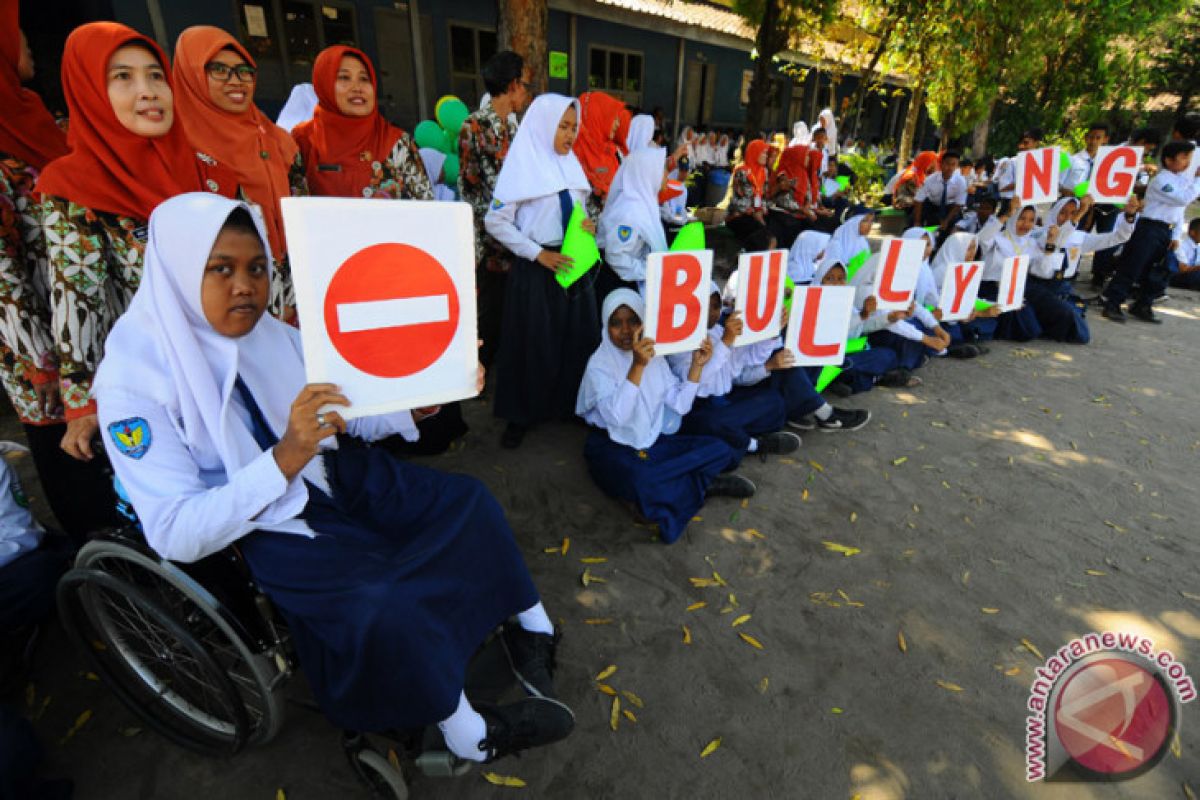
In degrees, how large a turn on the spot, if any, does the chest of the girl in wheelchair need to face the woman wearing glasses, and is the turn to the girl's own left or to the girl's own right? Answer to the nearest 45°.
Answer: approximately 135° to the girl's own left

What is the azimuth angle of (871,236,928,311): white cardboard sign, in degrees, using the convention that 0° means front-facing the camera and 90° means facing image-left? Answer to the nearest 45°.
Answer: approximately 0°

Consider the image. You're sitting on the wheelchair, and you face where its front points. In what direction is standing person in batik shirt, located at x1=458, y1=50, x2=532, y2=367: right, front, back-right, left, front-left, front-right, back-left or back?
left

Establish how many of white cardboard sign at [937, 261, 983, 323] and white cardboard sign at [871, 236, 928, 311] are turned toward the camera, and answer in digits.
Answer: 2

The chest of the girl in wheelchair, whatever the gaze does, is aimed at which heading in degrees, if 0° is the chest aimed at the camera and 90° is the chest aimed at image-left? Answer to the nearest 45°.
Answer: approximately 315°

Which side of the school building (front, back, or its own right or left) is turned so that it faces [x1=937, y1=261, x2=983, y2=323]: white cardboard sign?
front

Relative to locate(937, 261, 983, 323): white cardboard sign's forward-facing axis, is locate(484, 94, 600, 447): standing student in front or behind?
in front

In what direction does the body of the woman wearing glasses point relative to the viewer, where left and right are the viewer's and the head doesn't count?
facing the viewer and to the right of the viewer

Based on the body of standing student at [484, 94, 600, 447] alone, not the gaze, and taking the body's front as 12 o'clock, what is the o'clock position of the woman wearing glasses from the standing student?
The woman wearing glasses is roughly at 3 o'clock from the standing student.
